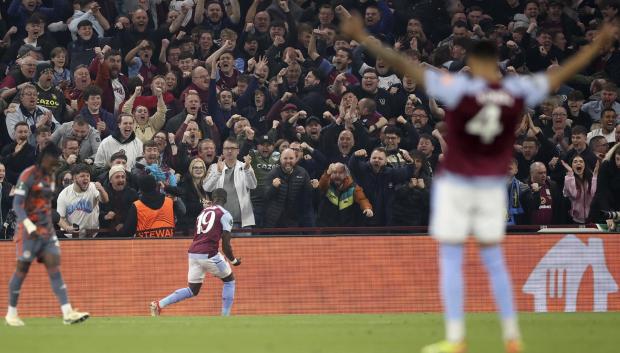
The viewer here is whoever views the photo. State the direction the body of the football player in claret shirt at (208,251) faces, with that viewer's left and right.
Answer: facing away from the viewer and to the right of the viewer

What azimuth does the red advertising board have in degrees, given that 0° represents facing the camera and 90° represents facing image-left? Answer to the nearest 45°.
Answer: approximately 0°

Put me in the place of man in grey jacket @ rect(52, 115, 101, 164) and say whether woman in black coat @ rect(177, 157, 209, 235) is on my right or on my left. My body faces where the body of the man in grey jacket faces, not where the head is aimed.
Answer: on my left

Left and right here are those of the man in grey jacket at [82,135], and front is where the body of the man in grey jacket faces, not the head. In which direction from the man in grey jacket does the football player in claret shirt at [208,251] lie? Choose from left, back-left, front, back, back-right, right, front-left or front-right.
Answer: front-left

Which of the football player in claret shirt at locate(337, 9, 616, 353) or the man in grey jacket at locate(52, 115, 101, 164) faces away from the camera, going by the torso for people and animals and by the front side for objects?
the football player in claret shirt

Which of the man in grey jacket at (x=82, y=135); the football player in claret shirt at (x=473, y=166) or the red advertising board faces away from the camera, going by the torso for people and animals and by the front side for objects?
the football player in claret shirt

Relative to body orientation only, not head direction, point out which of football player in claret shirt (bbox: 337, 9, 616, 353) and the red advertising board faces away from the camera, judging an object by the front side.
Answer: the football player in claret shirt

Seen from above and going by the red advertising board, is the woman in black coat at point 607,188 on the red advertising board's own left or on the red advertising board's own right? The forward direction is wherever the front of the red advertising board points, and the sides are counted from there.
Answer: on the red advertising board's own left

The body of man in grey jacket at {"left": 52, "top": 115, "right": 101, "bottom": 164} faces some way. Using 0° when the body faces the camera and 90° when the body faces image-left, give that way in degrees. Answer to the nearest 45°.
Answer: approximately 0°

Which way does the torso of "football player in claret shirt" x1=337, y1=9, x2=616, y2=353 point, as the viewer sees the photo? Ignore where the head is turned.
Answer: away from the camera
